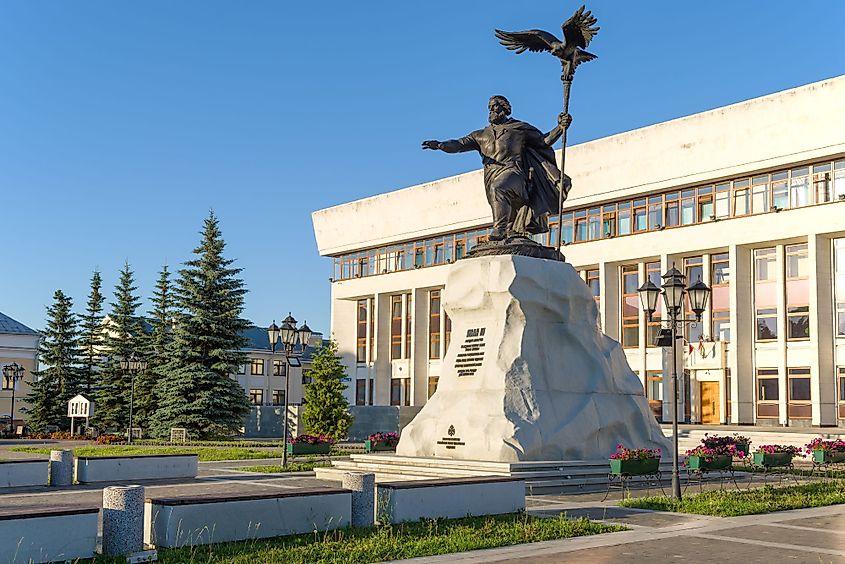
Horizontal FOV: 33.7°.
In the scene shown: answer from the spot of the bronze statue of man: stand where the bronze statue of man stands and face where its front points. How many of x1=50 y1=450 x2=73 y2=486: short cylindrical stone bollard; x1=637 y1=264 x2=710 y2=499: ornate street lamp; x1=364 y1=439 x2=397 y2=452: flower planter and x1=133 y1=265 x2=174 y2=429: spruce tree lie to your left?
1

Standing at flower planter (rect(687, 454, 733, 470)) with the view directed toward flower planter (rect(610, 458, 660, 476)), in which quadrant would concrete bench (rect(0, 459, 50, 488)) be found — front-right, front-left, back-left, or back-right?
front-right

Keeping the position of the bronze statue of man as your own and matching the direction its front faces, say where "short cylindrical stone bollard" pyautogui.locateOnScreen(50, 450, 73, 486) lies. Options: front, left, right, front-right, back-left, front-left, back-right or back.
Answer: front-right

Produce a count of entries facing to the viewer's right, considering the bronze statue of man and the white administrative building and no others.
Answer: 0

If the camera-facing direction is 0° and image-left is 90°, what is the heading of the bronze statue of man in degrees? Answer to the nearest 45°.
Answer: approximately 45°

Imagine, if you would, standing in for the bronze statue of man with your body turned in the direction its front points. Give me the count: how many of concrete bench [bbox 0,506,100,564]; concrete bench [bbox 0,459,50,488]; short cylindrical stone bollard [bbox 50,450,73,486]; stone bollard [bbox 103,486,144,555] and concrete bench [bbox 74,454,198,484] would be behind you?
0

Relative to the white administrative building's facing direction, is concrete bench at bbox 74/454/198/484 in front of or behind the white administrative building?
in front

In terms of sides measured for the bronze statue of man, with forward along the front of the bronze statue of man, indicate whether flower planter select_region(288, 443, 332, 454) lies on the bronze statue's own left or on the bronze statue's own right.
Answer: on the bronze statue's own right

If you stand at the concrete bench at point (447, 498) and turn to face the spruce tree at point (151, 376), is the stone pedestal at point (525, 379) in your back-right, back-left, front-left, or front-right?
front-right

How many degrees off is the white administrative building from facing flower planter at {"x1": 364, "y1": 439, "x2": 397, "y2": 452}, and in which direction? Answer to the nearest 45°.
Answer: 0° — it already faces it

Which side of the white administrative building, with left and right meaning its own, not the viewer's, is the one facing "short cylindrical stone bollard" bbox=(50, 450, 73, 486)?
front

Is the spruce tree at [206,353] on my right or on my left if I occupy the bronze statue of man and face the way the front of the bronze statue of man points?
on my right

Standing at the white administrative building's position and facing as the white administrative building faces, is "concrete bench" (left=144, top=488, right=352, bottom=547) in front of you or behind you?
in front

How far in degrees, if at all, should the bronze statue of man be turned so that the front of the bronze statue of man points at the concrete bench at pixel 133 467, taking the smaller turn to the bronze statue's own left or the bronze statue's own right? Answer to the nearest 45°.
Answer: approximately 45° to the bronze statue's own right

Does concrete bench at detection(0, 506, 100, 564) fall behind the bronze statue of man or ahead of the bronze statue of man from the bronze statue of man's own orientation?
ahead

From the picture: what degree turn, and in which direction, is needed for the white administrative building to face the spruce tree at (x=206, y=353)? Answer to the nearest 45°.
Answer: approximately 45° to its right

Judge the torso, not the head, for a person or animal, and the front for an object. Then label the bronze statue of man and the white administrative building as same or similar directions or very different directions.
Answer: same or similar directions
